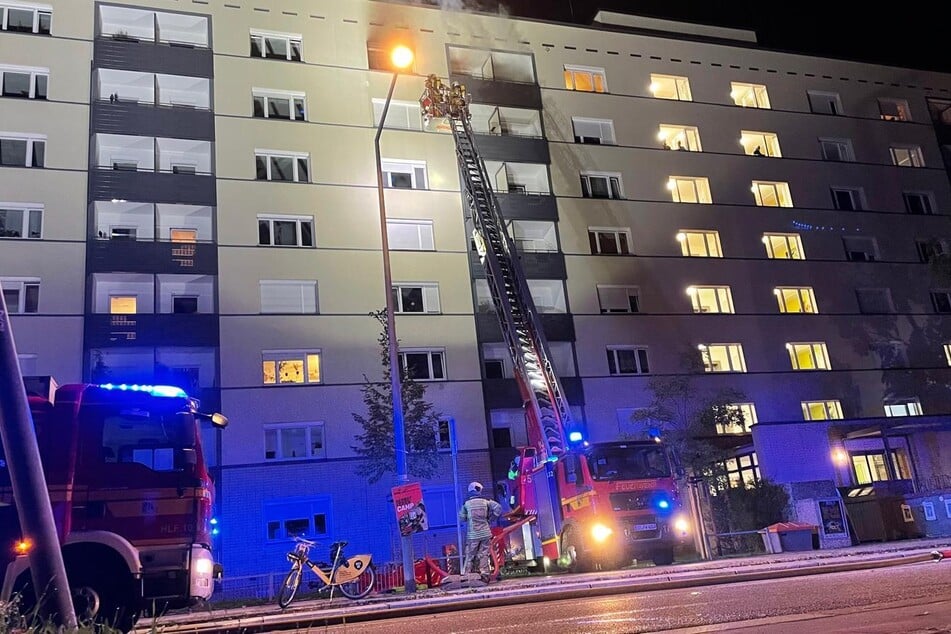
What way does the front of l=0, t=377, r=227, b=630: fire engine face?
to the viewer's right

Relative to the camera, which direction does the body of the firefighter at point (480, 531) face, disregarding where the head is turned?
away from the camera

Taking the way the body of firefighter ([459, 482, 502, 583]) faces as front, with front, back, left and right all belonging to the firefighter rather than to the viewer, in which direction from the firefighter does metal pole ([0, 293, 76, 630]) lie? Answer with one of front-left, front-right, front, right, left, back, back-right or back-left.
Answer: back

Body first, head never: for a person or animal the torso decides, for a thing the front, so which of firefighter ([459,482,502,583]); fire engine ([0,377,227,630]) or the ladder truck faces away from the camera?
the firefighter

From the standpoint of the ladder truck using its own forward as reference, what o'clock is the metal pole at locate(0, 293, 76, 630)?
The metal pole is roughly at 2 o'clock from the ladder truck.

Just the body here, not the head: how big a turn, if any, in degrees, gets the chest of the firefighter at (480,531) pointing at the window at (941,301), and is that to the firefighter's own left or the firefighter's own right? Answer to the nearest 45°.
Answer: approximately 45° to the firefighter's own right

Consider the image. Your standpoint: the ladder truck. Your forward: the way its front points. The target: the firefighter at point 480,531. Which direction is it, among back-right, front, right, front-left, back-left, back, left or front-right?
right

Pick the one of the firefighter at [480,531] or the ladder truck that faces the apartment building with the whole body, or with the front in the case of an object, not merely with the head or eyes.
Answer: the firefighter

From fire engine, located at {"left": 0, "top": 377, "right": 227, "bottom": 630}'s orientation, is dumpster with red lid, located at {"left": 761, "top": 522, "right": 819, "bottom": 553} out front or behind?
out front

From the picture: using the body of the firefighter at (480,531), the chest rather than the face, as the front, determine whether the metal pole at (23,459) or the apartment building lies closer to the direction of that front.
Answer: the apartment building

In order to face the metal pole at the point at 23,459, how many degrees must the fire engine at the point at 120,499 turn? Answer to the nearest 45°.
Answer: approximately 90° to its right

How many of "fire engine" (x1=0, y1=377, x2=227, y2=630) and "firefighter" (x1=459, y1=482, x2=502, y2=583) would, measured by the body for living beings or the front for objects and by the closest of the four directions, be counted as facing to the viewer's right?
1

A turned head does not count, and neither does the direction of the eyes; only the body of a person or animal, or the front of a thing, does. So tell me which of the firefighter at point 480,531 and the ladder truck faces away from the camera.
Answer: the firefighter

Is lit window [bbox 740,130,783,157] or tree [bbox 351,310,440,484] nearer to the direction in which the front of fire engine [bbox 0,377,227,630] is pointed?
the lit window

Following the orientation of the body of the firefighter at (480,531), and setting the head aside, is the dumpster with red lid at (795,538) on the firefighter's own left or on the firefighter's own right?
on the firefighter's own right
